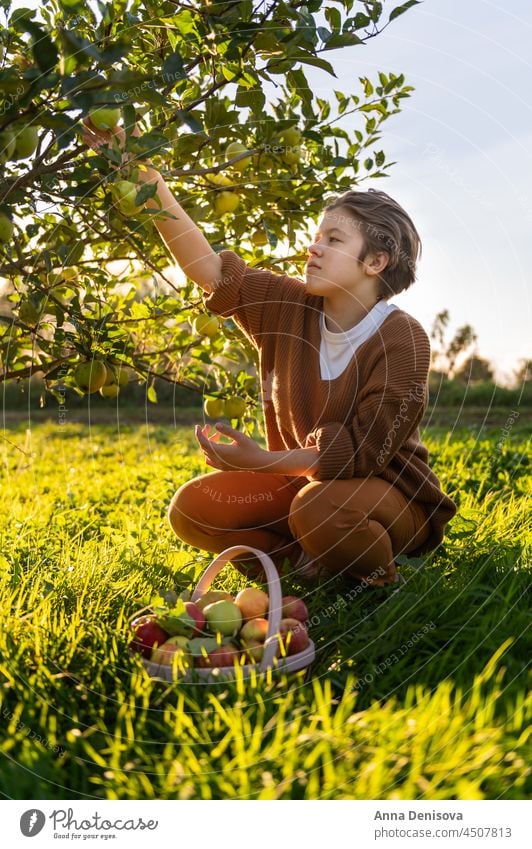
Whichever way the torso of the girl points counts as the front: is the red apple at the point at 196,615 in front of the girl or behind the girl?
in front

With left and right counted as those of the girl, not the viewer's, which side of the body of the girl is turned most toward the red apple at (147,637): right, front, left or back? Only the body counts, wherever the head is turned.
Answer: front

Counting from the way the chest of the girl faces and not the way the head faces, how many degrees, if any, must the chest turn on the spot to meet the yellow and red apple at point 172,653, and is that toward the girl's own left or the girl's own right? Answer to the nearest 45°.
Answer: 0° — they already face it

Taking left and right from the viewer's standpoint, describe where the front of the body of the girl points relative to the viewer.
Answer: facing the viewer and to the left of the viewer

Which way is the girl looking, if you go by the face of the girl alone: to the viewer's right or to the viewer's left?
to the viewer's left

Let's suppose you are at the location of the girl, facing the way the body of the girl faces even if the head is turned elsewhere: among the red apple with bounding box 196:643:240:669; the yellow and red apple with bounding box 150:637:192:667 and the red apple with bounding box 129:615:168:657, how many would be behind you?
0

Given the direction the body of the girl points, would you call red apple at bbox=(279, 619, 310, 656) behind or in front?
in front
